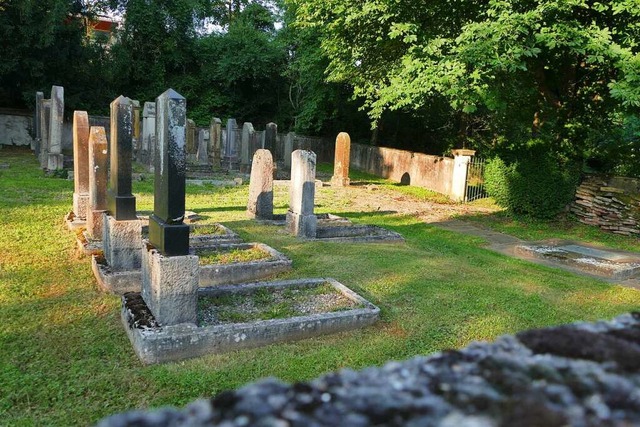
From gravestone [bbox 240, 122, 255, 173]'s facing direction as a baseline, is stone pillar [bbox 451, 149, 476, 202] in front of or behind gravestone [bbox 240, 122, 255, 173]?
in front

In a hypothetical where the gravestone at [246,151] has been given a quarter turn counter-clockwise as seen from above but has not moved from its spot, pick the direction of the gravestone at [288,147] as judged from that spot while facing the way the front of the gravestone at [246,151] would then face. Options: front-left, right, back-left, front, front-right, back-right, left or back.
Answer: front-right

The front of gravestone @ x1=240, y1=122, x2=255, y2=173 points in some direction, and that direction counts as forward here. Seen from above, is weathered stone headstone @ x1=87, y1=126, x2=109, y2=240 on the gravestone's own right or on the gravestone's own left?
on the gravestone's own right

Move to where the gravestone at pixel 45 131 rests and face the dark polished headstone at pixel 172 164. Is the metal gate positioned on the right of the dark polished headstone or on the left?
left

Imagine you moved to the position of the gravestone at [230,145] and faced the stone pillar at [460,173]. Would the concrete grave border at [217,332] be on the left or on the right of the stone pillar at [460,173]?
right

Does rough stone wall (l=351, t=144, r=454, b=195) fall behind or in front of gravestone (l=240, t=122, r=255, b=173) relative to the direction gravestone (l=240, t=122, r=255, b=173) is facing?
in front

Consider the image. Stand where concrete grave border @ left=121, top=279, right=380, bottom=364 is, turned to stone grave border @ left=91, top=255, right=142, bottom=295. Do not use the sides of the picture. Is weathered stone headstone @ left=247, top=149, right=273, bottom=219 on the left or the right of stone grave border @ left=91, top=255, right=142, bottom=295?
right

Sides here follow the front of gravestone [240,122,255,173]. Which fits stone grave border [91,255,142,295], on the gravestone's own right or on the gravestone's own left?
on the gravestone's own right
